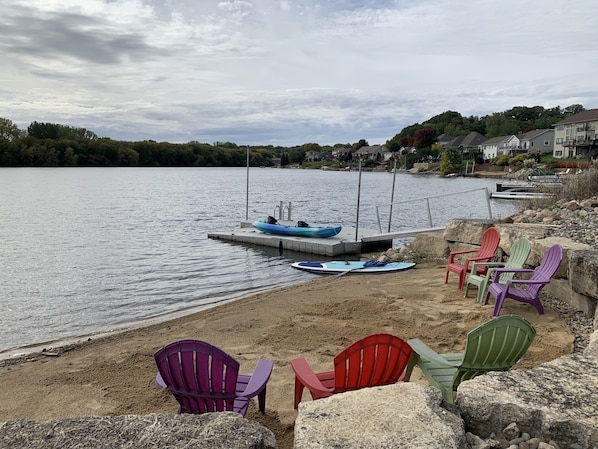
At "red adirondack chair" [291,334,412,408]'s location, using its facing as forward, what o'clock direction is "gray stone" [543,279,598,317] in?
The gray stone is roughly at 3 o'clock from the red adirondack chair.

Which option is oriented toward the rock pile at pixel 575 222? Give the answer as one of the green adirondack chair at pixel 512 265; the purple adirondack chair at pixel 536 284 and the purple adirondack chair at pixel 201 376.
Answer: the purple adirondack chair at pixel 201 376

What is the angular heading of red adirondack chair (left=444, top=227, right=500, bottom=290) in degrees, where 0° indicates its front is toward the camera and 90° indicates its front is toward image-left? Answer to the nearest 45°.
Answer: approximately 45°

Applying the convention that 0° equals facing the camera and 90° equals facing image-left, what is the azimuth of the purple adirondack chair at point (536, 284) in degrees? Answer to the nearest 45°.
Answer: approximately 90°

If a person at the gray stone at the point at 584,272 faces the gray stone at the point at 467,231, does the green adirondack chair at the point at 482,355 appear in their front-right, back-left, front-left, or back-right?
back-left

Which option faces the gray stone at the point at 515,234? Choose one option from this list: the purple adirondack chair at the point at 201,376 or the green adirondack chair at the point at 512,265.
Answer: the purple adirondack chair

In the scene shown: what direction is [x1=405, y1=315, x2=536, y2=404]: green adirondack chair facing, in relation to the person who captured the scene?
facing away from the viewer and to the left of the viewer

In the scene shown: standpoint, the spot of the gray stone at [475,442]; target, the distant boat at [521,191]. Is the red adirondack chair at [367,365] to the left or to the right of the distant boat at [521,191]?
left

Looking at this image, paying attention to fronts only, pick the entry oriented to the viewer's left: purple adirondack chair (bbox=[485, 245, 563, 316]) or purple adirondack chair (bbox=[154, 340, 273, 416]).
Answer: purple adirondack chair (bbox=[485, 245, 563, 316])

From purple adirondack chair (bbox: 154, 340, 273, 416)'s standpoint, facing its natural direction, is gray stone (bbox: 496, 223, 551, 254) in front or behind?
in front

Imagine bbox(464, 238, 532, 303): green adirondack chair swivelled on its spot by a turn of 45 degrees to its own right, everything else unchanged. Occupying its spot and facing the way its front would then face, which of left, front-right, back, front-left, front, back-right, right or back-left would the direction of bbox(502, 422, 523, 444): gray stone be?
left

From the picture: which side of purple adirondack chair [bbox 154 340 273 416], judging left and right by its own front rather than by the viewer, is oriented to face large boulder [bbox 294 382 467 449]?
right

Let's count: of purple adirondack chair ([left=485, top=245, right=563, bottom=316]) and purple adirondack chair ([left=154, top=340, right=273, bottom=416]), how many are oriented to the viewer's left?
1

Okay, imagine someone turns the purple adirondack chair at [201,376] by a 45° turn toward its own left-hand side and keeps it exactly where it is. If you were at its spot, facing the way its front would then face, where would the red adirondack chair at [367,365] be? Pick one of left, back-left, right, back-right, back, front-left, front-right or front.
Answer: right

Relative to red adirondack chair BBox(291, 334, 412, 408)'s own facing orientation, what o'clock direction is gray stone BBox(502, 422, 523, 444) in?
The gray stone is roughly at 6 o'clock from the red adirondack chair.

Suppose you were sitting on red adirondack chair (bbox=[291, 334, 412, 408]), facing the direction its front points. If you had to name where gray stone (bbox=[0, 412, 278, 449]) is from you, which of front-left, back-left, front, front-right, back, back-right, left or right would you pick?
left
